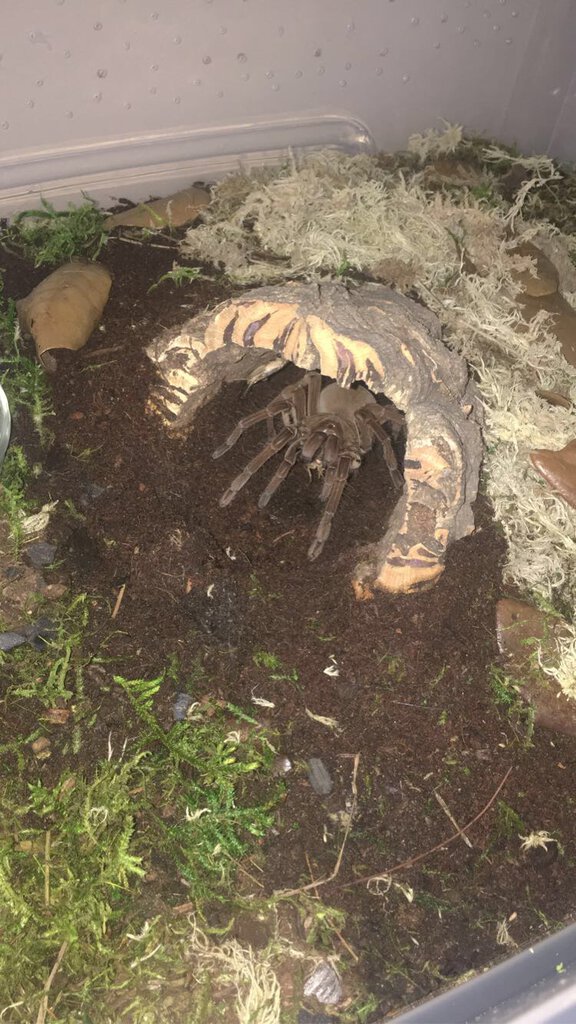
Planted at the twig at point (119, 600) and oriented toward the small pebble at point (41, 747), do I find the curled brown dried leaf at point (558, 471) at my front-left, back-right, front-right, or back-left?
back-left

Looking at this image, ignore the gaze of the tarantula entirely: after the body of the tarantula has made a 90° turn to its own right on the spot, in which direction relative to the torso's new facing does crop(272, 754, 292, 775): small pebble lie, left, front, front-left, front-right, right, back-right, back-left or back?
back-left

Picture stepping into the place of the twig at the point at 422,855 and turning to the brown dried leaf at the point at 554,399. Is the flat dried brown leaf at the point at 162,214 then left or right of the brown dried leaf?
left

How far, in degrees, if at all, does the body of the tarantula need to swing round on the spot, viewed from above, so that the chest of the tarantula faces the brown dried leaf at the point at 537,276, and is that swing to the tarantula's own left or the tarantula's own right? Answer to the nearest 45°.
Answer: approximately 180°

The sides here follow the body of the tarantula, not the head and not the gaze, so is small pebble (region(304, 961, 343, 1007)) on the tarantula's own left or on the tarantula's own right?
on the tarantula's own left

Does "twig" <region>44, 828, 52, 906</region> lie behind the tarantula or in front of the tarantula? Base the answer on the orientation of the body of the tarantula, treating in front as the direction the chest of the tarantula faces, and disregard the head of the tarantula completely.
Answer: in front

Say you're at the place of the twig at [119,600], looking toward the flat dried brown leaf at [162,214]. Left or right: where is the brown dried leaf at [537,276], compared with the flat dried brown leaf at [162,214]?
right
